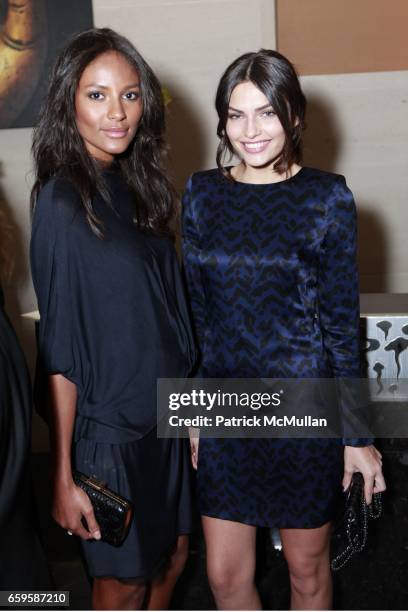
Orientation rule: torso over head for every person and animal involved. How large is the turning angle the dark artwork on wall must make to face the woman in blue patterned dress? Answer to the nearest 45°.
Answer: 0° — it already faces them

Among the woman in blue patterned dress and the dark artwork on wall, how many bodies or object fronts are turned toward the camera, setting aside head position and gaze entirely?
2

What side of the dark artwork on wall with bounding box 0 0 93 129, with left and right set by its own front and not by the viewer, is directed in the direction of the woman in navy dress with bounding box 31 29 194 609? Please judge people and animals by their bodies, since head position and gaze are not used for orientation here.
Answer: front

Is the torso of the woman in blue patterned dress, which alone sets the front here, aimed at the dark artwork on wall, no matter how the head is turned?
no

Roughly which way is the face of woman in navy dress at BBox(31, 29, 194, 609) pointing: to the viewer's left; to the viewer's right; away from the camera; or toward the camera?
toward the camera

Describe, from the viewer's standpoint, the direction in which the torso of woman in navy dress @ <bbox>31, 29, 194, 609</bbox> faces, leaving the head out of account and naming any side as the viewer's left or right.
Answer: facing the viewer and to the right of the viewer

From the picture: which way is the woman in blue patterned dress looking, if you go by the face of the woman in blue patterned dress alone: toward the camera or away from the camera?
toward the camera

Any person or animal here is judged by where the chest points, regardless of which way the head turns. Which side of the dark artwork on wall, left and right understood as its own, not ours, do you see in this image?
front

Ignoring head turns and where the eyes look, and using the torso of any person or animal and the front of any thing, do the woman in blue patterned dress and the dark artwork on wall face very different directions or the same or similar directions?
same or similar directions

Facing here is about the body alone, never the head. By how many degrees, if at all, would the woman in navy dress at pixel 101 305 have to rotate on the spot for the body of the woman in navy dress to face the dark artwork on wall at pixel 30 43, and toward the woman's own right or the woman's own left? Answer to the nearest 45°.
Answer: approximately 135° to the woman's own left
